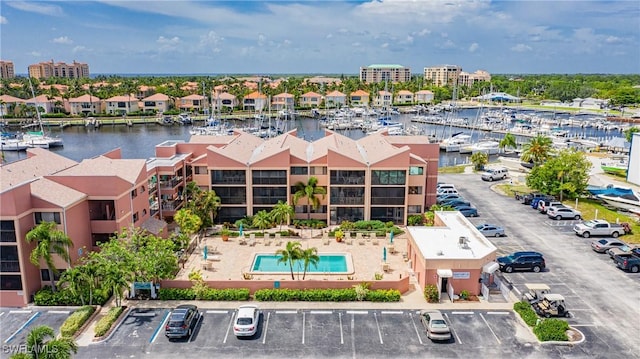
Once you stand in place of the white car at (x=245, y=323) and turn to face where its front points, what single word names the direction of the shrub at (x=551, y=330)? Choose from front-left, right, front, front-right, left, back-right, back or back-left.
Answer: right

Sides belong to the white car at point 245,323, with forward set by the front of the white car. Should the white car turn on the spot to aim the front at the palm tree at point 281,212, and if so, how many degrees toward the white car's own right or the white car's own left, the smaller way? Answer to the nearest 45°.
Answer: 0° — it already faces it

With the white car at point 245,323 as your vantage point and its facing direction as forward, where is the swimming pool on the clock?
The swimming pool is roughly at 1 o'clock from the white car.

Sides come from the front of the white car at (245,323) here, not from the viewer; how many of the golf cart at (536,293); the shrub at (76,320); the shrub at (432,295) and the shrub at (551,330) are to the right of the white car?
3

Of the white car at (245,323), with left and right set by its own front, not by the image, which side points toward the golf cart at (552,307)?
right

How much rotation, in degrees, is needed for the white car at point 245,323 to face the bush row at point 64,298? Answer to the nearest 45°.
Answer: approximately 45° to its left

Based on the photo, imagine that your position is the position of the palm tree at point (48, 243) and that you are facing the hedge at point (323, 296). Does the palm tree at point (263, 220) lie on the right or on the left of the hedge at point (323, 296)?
left

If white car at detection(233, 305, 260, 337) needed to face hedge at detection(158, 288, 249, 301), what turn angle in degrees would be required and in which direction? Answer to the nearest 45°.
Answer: approximately 45° to its left

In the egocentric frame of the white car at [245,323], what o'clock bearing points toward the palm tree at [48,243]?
The palm tree is roughly at 10 o'clock from the white car.

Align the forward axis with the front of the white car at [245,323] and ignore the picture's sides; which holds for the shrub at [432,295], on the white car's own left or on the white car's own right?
on the white car's own right

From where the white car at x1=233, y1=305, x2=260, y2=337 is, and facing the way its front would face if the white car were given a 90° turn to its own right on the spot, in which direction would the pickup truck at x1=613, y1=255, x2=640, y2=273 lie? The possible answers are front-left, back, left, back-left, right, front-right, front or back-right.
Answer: front

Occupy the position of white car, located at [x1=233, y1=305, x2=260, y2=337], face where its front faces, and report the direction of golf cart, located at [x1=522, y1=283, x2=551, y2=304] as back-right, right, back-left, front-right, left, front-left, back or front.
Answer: right

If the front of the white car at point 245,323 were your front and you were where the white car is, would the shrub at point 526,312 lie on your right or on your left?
on your right

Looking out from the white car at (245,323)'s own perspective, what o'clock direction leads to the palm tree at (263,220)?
The palm tree is roughly at 12 o'clock from the white car.

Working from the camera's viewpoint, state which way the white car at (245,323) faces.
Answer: facing away from the viewer

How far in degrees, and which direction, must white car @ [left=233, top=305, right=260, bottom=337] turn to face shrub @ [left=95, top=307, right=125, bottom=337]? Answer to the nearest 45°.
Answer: approximately 90° to its left

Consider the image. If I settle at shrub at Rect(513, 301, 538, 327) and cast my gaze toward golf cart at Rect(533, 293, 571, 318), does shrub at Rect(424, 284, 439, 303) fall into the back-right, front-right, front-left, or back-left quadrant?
back-left
